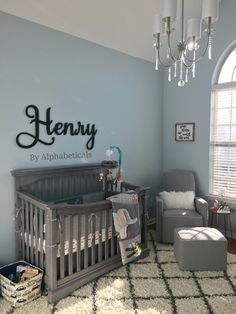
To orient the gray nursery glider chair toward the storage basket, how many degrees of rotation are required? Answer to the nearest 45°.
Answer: approximately 45° to its right

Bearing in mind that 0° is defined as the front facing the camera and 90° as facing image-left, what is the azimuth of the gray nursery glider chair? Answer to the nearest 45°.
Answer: approximately 0°

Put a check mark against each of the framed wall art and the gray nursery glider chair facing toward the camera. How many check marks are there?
2

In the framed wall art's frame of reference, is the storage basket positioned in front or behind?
in front

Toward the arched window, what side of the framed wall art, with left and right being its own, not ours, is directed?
left

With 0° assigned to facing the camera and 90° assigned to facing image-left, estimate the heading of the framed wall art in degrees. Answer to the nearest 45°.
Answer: approximately 0°
